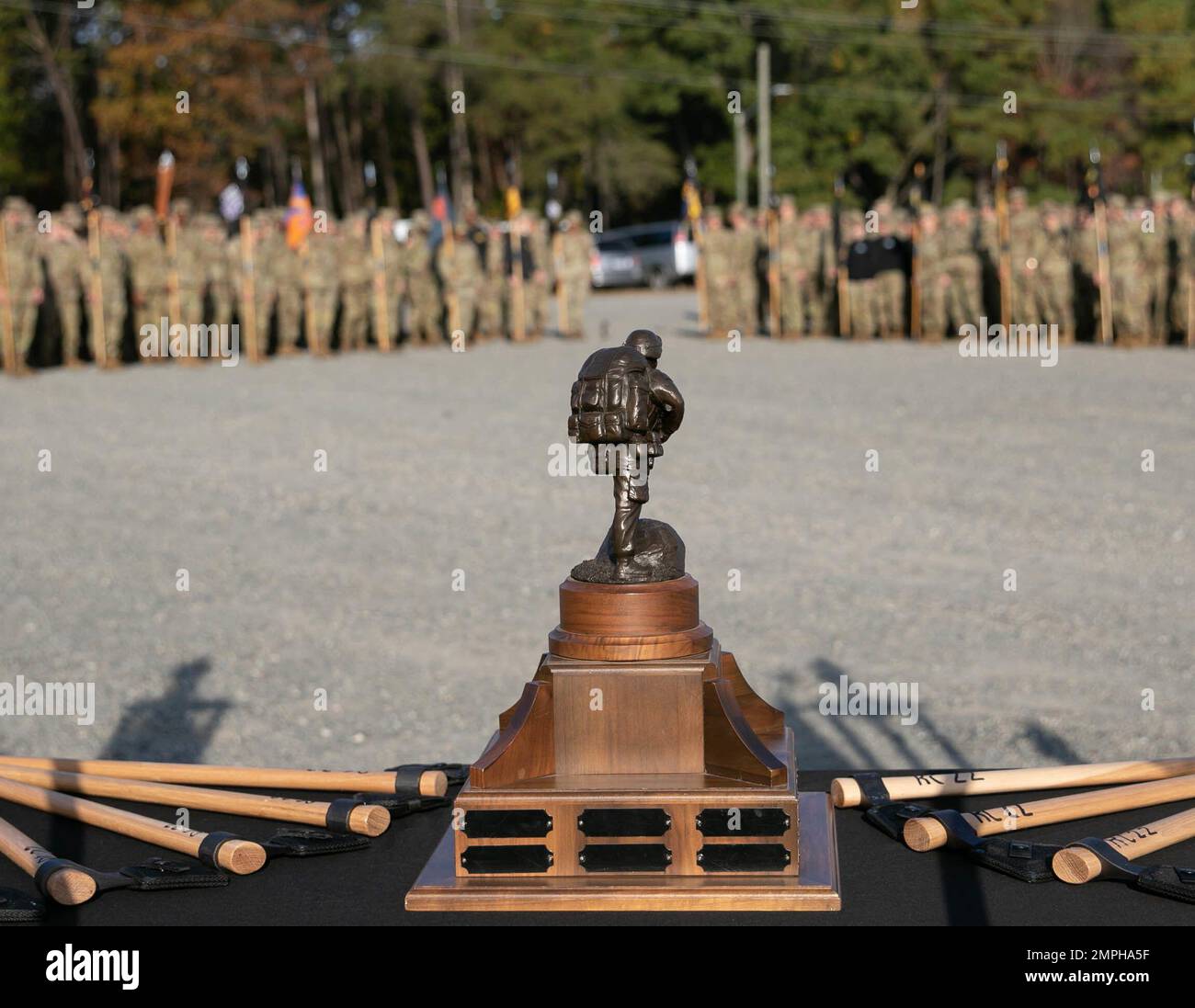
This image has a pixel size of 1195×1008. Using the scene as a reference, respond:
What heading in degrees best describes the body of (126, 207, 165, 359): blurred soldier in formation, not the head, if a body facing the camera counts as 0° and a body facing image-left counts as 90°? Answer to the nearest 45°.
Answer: approximately 0°

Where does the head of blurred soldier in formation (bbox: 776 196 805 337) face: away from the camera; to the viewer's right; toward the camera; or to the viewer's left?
toward the camera

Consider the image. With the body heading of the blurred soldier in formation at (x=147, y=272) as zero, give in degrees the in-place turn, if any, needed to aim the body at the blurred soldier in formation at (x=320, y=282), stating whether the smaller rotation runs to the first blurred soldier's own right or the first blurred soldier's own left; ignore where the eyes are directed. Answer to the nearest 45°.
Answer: approximately 90° to the first blurred soldier's own left

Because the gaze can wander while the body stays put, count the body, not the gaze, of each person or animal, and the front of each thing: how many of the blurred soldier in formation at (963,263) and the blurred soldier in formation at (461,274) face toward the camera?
2

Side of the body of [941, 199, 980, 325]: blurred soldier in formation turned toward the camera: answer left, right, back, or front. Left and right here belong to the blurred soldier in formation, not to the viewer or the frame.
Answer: front

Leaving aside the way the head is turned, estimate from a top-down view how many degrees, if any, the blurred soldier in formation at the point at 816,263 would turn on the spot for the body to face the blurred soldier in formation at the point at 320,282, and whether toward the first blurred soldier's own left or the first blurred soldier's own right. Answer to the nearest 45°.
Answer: approximately 45° to the first blurred soldier's own right

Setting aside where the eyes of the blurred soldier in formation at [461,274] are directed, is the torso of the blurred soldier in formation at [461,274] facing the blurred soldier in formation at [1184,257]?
no

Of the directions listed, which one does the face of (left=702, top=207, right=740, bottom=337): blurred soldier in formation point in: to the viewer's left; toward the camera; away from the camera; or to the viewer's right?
toward the camera

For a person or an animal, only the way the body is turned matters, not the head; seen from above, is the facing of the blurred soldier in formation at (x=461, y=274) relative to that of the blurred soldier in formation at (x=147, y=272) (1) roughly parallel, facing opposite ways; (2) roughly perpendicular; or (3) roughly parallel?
roughly parallel

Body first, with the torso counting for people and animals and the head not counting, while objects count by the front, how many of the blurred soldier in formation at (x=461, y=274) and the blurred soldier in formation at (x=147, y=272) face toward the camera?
2

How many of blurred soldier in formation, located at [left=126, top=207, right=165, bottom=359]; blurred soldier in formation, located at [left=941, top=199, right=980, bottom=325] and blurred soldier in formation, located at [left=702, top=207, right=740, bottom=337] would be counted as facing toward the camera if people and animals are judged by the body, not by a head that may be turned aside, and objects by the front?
3

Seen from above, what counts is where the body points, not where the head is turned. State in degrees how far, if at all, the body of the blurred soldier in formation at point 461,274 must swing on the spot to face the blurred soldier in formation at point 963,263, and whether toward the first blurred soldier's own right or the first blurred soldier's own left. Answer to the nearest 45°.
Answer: approximately 90° to the first blurred soldier's own left

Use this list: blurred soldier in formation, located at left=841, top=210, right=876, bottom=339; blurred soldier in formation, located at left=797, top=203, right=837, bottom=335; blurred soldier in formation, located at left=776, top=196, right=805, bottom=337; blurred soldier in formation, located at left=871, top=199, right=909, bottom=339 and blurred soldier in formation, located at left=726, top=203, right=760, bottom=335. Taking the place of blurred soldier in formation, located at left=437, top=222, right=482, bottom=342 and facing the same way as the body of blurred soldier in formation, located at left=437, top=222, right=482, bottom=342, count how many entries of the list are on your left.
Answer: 5
